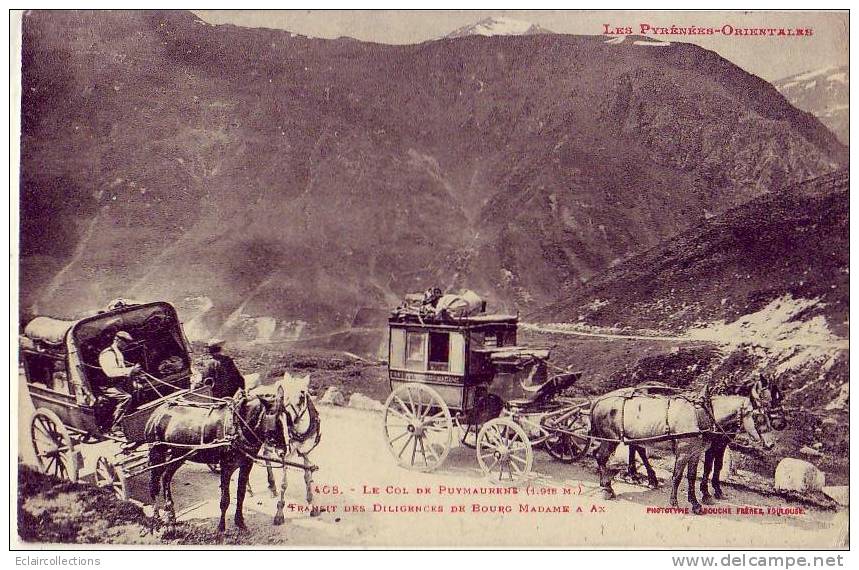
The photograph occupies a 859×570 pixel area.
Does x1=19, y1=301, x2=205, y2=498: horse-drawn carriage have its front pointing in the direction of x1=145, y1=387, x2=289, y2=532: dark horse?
yes

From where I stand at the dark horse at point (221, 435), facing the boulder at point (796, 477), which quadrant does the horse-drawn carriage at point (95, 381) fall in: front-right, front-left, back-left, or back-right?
back-left

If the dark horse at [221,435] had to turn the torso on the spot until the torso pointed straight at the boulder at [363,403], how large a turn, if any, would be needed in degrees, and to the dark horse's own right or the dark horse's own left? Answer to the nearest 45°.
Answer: approximately 90° to the dark horse's own left

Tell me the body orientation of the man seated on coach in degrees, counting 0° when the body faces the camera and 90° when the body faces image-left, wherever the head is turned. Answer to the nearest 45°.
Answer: approximately 270°
